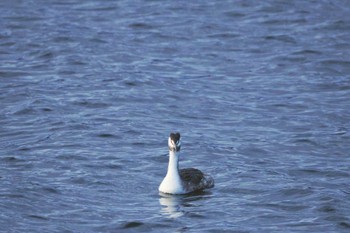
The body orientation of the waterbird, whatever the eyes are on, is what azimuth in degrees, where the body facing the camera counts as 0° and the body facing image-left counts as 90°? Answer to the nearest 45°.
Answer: approximately 45°
